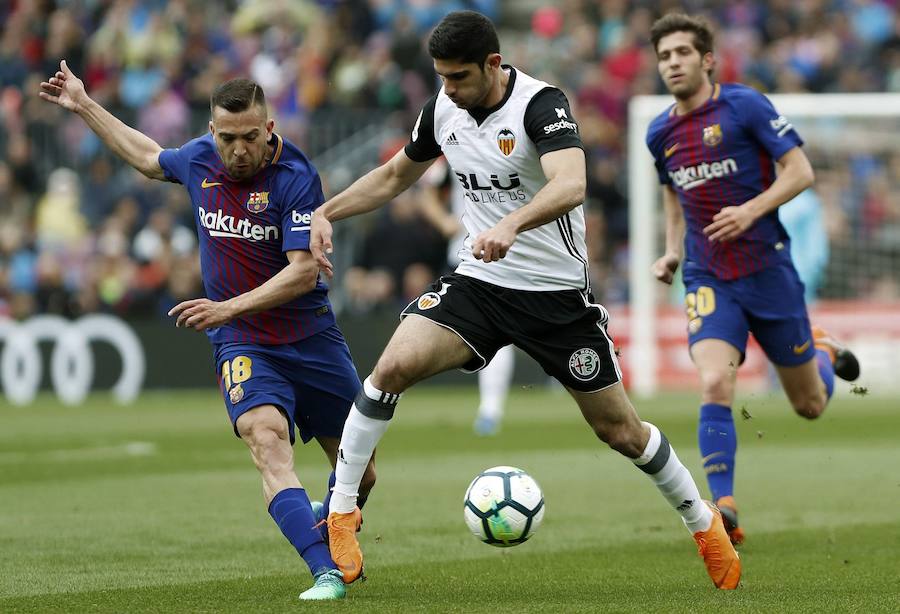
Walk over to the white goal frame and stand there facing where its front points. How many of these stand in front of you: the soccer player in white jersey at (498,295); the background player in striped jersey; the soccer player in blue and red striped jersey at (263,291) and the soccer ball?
4

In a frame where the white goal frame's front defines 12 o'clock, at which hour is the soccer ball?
The soccer ball is roughly at 12 o'clock from the white goal frame.

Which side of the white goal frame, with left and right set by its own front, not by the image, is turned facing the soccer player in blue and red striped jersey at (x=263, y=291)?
front

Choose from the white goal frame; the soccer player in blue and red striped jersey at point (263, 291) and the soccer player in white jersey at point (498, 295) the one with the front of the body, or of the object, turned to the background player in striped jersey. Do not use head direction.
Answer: the white goal frame

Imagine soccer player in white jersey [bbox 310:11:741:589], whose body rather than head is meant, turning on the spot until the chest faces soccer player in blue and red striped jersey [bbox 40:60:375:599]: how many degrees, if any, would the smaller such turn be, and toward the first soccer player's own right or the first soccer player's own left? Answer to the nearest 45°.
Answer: approximately 45° to the first soccer player's own right

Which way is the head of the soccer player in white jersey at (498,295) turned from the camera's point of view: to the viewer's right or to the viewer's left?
to the viewer's left

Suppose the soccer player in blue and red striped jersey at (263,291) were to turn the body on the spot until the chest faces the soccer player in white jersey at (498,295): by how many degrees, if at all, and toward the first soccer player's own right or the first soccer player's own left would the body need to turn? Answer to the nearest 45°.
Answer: approximately 90° to the first soccer player's own left

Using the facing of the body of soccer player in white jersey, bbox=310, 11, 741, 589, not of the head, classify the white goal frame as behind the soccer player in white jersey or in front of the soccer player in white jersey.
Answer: behind

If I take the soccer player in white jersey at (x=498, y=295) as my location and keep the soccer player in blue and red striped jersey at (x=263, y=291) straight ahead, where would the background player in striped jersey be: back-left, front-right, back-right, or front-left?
back-right

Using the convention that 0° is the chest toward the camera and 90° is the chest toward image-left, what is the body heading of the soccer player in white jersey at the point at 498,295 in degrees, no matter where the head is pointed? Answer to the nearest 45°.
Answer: approximately 45°

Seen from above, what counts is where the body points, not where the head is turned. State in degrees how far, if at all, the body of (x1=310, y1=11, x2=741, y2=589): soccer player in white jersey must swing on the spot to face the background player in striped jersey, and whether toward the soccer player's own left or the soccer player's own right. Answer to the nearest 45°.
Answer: approximately 180°

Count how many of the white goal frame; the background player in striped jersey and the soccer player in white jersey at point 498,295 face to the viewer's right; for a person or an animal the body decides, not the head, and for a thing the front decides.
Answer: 0

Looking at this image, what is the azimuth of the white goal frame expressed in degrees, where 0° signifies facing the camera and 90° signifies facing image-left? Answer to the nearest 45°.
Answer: approximately 0°
